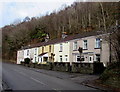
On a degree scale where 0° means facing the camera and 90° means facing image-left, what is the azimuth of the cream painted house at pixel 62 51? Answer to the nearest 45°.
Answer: approximately 45°

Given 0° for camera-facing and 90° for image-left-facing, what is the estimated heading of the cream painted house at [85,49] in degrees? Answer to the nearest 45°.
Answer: approximately 45°

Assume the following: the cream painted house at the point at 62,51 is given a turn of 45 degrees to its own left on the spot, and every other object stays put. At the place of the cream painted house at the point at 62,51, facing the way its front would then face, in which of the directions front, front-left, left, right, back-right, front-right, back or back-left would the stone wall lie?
front
